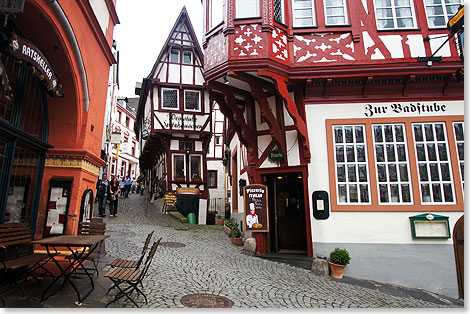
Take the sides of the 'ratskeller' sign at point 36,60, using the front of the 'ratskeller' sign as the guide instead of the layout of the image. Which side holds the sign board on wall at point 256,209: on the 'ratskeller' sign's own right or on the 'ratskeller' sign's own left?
on the 'ratskeller' sign's own left

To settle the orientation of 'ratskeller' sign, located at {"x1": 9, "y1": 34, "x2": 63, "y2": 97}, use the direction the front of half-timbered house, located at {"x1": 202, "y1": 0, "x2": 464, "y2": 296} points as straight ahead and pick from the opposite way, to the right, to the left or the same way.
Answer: to the left

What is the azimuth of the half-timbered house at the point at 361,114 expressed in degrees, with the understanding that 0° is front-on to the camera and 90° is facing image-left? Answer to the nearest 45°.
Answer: approximately 0°

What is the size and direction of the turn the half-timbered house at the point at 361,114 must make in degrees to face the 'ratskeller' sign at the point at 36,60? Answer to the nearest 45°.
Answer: approximately 45° to its right

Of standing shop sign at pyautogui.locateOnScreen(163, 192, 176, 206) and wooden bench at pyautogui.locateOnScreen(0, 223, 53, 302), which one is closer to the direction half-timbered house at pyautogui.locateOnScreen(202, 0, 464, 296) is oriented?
the wooden bench

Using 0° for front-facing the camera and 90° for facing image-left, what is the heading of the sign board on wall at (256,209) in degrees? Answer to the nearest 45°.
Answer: approximately 0°

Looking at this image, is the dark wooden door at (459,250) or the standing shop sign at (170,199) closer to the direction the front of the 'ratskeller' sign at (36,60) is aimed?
the dark wooden door

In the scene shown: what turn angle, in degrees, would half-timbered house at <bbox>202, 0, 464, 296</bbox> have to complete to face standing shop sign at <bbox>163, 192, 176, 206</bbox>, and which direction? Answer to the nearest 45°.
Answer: approximately 135° to its right
